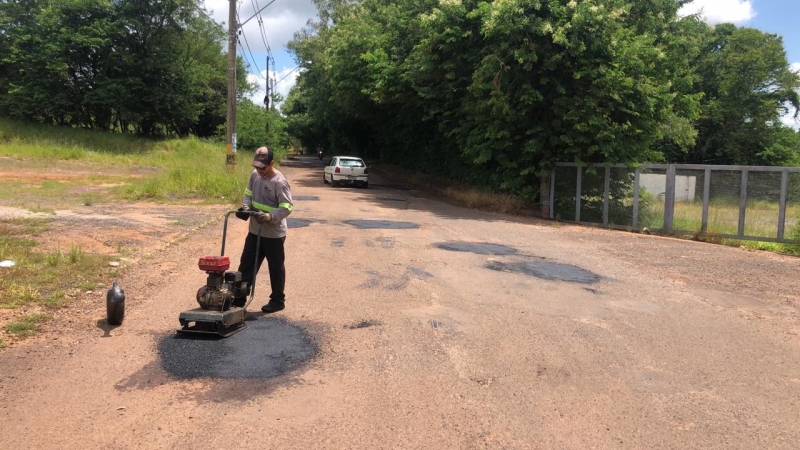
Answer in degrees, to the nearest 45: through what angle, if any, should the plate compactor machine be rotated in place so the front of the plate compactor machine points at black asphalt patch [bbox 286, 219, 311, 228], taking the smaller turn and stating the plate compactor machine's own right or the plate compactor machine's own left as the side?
approximately 135° to the plate compactor machine's own right

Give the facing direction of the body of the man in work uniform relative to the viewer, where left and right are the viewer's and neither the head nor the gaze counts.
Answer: facing the viewer and to the left of the viewer

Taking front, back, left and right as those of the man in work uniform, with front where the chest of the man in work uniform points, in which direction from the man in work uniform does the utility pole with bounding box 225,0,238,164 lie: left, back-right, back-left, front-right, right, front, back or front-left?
back-right

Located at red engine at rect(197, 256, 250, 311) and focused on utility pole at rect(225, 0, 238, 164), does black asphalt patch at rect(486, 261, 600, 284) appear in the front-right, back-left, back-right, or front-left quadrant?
front-right

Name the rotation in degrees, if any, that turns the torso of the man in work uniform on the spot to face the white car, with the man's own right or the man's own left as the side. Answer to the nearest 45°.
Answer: approximately 135° to the man's own right

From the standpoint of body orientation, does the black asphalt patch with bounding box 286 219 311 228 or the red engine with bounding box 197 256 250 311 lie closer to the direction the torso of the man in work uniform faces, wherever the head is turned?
the red engine

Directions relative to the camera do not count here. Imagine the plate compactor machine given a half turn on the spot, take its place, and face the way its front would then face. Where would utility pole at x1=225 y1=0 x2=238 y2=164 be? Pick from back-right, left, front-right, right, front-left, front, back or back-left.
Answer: front-left

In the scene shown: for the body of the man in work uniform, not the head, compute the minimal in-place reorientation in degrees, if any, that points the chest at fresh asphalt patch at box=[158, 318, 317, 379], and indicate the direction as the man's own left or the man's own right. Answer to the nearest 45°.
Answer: approximately 45° to the man's own left

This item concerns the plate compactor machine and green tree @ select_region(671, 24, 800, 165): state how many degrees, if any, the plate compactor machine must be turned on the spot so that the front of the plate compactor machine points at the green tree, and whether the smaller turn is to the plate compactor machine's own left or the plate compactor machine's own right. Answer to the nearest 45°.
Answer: approximately 180°

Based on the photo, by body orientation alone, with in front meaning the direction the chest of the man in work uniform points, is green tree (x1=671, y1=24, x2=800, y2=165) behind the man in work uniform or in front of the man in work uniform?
behind

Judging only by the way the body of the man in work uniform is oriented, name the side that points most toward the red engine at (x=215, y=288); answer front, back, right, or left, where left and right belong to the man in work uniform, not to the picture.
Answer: front

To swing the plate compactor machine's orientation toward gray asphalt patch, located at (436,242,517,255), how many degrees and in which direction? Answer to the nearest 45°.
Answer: approximately 180°

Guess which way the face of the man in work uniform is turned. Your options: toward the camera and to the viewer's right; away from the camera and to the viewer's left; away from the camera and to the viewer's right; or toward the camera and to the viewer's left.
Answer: toward the camera and to the viewer's left
